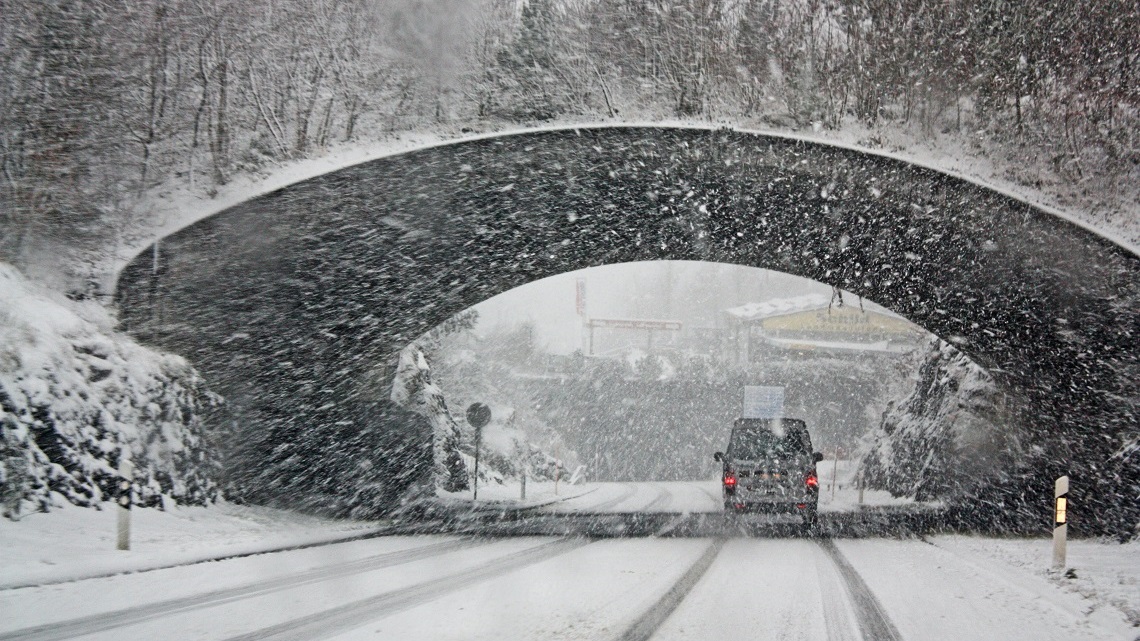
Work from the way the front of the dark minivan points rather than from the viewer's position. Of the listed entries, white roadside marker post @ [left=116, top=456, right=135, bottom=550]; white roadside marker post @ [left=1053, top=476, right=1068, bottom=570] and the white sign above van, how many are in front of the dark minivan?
1

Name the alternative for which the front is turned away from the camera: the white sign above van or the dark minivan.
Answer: the dark minivan

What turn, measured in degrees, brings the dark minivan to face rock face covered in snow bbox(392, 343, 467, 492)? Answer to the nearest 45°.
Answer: approximately 45° to its left

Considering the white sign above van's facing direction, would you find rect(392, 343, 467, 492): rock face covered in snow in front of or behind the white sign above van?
in front

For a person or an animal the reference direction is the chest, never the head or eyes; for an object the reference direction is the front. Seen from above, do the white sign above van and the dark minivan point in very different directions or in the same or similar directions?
very different directions

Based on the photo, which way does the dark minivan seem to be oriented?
away from the camera

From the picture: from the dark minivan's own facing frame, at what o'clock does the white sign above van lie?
The white sign above van is roughly at 12 o'clock from the dark minivan.

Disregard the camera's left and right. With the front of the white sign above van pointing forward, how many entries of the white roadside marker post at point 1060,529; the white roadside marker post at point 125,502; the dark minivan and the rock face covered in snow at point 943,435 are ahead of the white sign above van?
4

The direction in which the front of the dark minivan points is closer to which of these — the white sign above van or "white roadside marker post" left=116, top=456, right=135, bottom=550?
the white sign above van

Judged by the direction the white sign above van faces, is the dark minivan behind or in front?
in front

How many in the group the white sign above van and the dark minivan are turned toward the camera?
1
